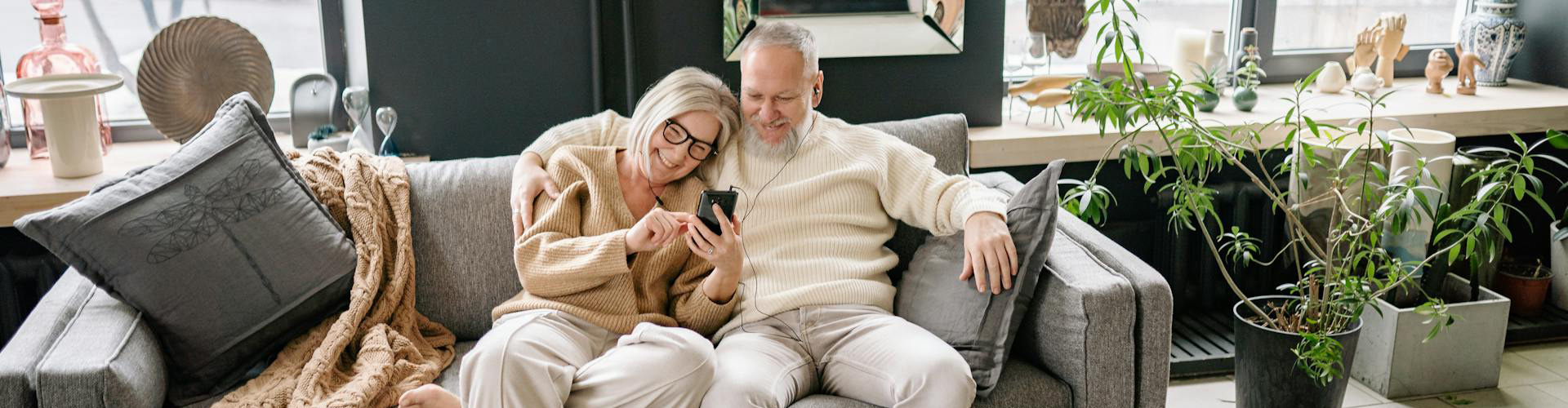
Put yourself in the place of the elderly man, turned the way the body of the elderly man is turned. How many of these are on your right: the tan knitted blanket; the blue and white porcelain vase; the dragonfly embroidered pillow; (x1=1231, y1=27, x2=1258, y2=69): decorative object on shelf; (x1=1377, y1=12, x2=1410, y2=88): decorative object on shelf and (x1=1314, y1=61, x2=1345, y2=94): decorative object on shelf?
2

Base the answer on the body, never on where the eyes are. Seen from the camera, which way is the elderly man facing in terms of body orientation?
toward the camera

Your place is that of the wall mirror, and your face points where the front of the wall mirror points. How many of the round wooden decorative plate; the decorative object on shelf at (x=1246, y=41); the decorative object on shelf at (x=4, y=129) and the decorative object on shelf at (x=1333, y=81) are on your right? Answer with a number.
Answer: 2

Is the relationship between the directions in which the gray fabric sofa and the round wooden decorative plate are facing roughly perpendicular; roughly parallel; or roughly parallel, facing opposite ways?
roughly parallel

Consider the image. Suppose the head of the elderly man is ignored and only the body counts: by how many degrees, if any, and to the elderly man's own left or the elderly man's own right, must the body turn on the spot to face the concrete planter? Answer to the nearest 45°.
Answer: approximately 90° to the elderly man's own left

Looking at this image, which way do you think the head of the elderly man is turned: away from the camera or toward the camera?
toward the camera

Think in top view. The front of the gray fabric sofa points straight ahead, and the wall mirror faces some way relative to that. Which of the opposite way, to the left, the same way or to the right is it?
the same way

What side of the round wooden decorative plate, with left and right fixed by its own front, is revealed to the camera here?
front

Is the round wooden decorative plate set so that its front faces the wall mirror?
no

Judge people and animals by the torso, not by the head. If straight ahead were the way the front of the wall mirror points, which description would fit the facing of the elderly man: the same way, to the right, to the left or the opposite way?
the same way

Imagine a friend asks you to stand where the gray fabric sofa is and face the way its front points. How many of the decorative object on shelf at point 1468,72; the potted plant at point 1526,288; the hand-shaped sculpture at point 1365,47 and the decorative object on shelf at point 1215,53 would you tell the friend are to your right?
0

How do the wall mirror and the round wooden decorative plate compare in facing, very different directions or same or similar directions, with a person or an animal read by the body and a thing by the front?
same or similar directions

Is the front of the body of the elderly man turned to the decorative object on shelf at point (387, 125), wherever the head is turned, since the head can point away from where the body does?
no

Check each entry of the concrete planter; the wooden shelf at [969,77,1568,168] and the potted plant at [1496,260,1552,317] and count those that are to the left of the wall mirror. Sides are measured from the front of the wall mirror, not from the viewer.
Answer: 3

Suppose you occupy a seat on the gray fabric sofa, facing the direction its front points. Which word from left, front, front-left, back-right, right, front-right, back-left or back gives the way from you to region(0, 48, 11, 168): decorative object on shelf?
back-right

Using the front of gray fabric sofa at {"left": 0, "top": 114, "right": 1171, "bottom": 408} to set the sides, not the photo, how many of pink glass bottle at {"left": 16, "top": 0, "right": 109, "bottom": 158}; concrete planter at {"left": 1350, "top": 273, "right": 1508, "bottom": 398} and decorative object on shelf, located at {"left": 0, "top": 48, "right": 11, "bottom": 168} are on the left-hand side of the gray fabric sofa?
1

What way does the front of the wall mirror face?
toward the camera

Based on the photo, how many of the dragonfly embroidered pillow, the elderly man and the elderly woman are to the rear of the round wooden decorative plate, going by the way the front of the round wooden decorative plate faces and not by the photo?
0

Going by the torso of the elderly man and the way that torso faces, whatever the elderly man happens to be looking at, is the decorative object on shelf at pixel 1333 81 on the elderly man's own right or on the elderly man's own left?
on the elderly man's own left

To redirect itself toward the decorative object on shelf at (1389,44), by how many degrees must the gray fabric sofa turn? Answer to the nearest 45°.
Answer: approximately 135° to its left

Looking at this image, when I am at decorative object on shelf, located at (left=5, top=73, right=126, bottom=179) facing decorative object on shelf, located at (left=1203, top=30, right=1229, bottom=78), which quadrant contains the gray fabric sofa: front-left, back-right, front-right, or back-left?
front-right

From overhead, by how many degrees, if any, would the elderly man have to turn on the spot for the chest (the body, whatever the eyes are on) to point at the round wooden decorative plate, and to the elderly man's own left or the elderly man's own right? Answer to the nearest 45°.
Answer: approximately 135° to the elderly man's own right
